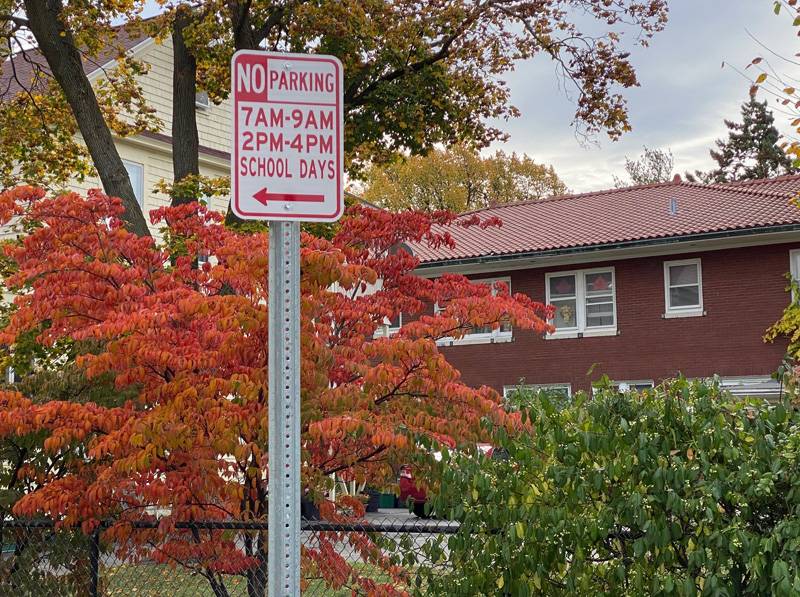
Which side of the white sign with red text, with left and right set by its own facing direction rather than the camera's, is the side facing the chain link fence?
back

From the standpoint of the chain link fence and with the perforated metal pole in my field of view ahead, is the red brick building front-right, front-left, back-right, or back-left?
back-left

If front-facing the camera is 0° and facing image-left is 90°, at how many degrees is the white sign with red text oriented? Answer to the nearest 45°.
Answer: approximately 0°

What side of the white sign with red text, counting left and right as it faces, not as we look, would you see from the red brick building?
back

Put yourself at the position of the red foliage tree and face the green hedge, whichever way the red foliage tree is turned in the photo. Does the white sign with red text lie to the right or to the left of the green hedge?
right

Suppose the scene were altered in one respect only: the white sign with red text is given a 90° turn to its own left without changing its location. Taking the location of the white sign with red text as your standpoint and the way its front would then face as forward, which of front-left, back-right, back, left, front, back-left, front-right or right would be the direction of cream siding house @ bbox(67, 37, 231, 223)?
left

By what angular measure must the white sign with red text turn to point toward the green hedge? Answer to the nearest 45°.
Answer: approximately 135° to its left
